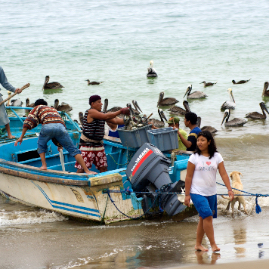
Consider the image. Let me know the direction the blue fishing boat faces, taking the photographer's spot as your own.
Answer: facing away from the viewer and to the left of the viewer

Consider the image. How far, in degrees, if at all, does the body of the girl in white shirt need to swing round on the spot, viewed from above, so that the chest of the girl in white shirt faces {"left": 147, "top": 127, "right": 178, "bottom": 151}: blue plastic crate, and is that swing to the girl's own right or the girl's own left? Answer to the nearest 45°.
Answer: approximately 180°

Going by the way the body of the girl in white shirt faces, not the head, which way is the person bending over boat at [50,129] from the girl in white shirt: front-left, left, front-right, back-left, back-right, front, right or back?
back-right

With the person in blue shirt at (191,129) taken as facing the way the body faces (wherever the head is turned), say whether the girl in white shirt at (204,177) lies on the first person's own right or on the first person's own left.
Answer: on the first person's own left

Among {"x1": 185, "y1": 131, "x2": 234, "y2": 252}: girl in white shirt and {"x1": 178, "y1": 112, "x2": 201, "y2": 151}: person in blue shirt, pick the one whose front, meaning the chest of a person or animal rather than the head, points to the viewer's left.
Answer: the person in blue shirt

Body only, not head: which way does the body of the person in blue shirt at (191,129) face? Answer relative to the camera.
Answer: to the viewer's left

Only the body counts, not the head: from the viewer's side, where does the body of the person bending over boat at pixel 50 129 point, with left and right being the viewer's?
facing away from the viewer and to the left of the viewer

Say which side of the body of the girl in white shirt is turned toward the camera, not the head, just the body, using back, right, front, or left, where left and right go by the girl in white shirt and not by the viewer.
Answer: front

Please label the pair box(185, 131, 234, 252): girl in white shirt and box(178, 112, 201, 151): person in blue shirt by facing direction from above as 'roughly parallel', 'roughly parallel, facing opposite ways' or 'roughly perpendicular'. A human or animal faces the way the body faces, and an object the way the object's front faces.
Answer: roughly perpendicular

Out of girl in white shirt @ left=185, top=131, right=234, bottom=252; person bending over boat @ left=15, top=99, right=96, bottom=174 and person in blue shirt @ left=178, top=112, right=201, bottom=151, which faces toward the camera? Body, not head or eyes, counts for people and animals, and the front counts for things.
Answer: the girl in white shirt

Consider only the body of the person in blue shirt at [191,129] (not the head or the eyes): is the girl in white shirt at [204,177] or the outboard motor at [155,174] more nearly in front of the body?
the outboard motor

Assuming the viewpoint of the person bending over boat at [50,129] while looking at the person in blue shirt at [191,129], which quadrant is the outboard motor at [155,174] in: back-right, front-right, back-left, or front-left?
front-right

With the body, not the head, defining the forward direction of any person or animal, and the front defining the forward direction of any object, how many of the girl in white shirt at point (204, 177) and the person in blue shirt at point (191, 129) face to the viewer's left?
1

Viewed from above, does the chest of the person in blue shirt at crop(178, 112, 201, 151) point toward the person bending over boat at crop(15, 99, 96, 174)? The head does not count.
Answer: yes
